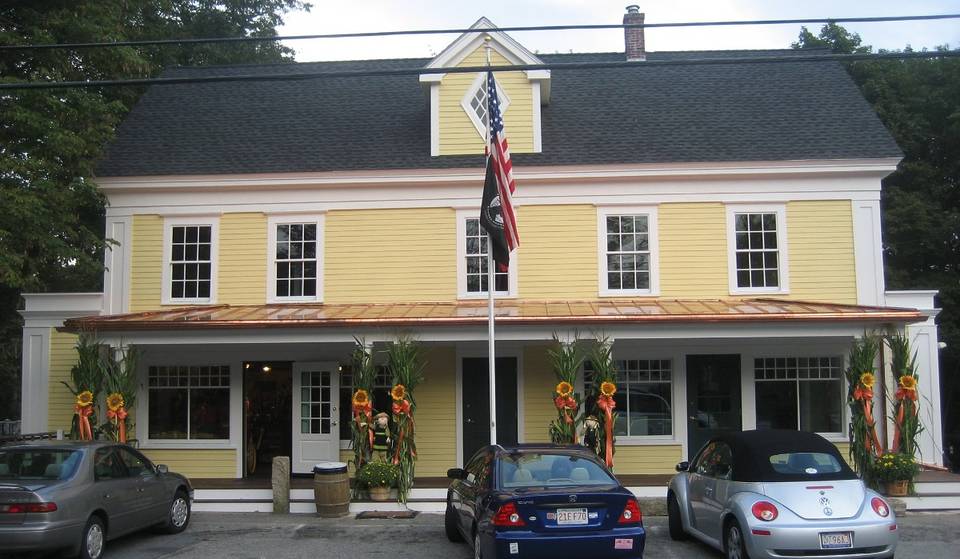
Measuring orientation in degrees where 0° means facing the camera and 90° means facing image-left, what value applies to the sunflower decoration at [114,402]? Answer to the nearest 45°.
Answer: approximately 0°

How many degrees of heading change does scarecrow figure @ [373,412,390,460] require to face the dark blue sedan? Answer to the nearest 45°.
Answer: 0° — it already faces it

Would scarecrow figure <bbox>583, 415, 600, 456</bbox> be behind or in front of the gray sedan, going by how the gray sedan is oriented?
in front

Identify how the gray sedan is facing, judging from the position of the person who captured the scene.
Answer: facing away from the viewer and to the right of the viewer

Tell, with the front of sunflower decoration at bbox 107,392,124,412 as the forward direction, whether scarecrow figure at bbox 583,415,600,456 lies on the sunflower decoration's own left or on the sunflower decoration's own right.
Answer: on the sunflower decoration's own left

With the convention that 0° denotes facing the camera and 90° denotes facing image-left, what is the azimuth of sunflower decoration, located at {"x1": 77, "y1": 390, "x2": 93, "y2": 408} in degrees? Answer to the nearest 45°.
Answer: approximately 0°

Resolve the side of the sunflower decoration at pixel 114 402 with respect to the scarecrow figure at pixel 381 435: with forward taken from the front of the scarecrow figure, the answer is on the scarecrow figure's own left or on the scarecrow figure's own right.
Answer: on the scarecrow figure's own right

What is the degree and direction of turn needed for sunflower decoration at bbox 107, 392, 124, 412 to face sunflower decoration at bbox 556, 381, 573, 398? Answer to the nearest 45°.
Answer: approximately 45° to its left
